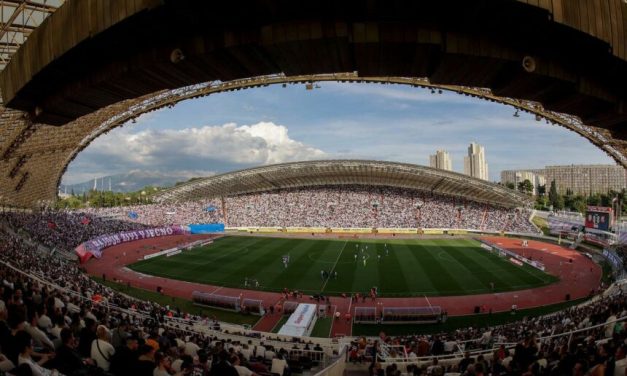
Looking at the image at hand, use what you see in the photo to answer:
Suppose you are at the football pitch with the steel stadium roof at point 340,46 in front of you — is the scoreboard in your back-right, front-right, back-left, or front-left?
back-left

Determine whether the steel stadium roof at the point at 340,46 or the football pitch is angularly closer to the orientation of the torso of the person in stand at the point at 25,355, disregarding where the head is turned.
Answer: the football pitch

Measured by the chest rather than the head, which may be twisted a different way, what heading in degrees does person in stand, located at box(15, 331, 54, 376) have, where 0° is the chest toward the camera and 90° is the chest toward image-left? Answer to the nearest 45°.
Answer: approximately 225°

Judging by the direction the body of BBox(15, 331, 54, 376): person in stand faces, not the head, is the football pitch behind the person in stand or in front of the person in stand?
in front
